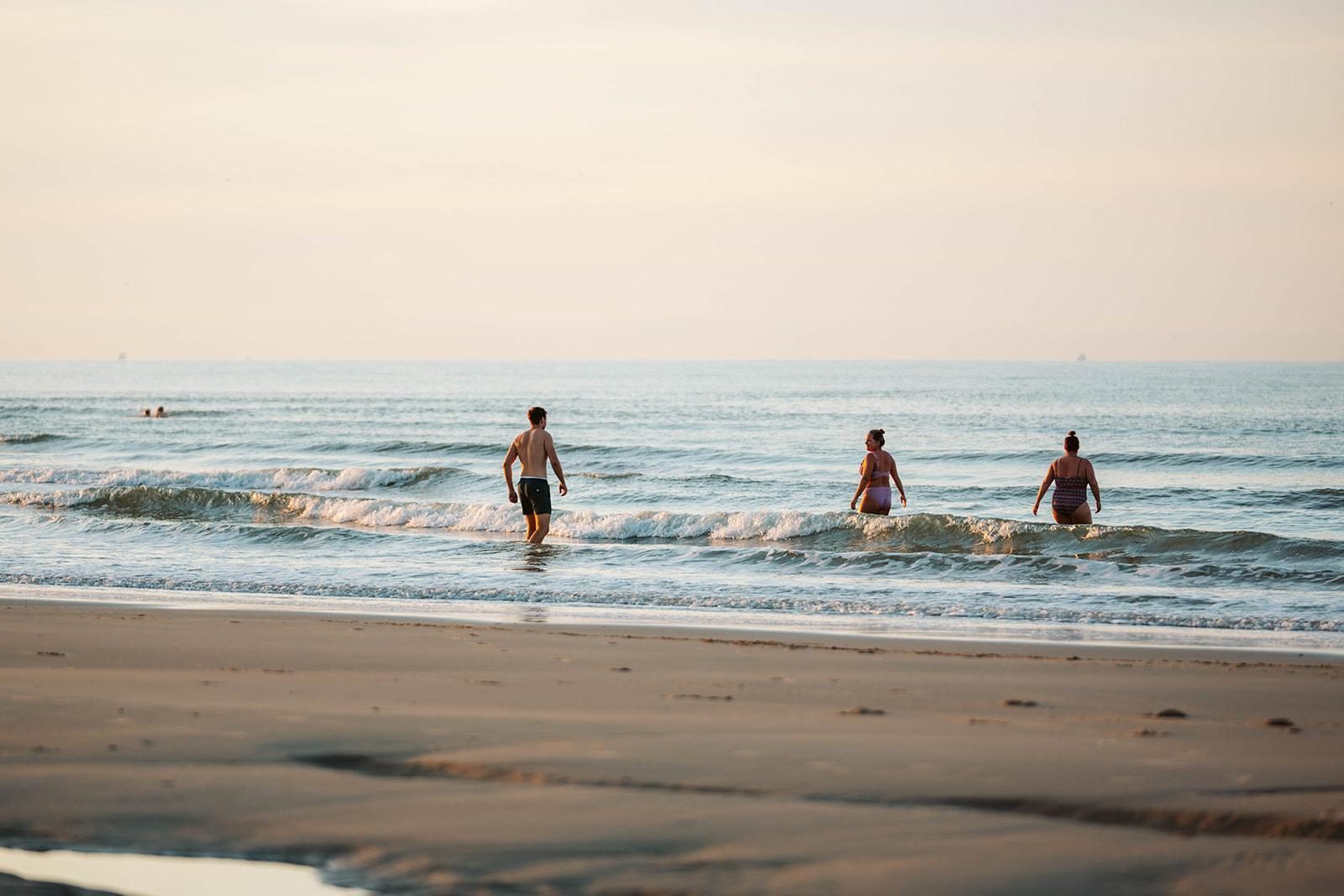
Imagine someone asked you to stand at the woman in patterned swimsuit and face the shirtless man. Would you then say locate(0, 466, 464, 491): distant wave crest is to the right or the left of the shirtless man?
right

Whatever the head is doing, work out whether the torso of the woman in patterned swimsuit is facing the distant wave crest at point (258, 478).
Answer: no

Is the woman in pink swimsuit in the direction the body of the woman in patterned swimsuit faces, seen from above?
no

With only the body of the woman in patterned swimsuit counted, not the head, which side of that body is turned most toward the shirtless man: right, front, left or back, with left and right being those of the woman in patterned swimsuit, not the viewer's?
left

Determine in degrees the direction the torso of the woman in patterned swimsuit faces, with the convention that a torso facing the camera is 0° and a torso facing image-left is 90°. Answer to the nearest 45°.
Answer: approximately 180°

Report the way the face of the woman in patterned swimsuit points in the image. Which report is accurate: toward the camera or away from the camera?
away from the camera

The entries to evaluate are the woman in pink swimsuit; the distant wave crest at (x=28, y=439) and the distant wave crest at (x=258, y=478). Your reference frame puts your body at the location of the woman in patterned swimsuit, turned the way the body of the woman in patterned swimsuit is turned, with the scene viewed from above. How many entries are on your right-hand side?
0

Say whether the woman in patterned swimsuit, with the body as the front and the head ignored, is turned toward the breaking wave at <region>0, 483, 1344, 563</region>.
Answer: no
